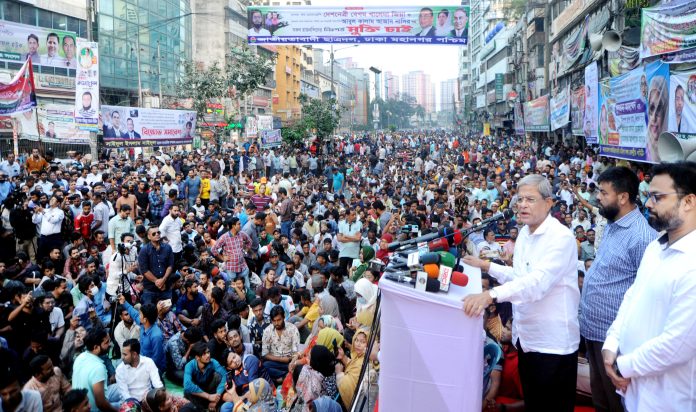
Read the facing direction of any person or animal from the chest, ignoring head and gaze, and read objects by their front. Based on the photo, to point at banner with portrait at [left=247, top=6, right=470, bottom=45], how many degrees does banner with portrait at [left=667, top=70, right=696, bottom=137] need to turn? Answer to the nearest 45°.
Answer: approximately 90° to its right

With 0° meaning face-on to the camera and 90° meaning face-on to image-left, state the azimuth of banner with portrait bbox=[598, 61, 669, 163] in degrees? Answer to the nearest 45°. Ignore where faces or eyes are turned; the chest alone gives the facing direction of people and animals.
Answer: approximately 45°

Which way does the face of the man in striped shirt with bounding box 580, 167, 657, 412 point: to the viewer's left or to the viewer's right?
to the viewer's left

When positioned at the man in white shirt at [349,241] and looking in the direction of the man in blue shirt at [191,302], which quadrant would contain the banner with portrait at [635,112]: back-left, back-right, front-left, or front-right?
back-left

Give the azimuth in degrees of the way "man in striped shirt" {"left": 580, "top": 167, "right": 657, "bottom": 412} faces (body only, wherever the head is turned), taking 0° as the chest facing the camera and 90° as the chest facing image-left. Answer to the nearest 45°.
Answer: approximately 90°

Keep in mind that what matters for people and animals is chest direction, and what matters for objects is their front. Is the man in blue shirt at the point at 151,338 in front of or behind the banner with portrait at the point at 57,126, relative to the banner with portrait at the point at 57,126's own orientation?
in front

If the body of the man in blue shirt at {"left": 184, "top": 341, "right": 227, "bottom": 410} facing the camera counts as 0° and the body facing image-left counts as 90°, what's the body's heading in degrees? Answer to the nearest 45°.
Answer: approximately 315°

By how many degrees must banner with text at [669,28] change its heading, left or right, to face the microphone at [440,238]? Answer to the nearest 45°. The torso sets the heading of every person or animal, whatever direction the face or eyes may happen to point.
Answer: approximately 45° to its left

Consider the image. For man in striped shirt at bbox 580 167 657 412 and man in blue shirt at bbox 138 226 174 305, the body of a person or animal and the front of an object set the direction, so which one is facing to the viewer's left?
the man in striped shirt

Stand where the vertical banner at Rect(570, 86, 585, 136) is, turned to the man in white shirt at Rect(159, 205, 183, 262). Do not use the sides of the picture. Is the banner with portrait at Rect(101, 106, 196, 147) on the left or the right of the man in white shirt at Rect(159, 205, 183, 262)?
right

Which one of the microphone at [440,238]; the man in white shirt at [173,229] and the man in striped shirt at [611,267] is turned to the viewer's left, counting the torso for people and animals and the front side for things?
the man in striped shirt

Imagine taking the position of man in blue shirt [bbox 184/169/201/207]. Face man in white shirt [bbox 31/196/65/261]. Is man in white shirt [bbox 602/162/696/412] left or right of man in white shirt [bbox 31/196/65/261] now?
left
